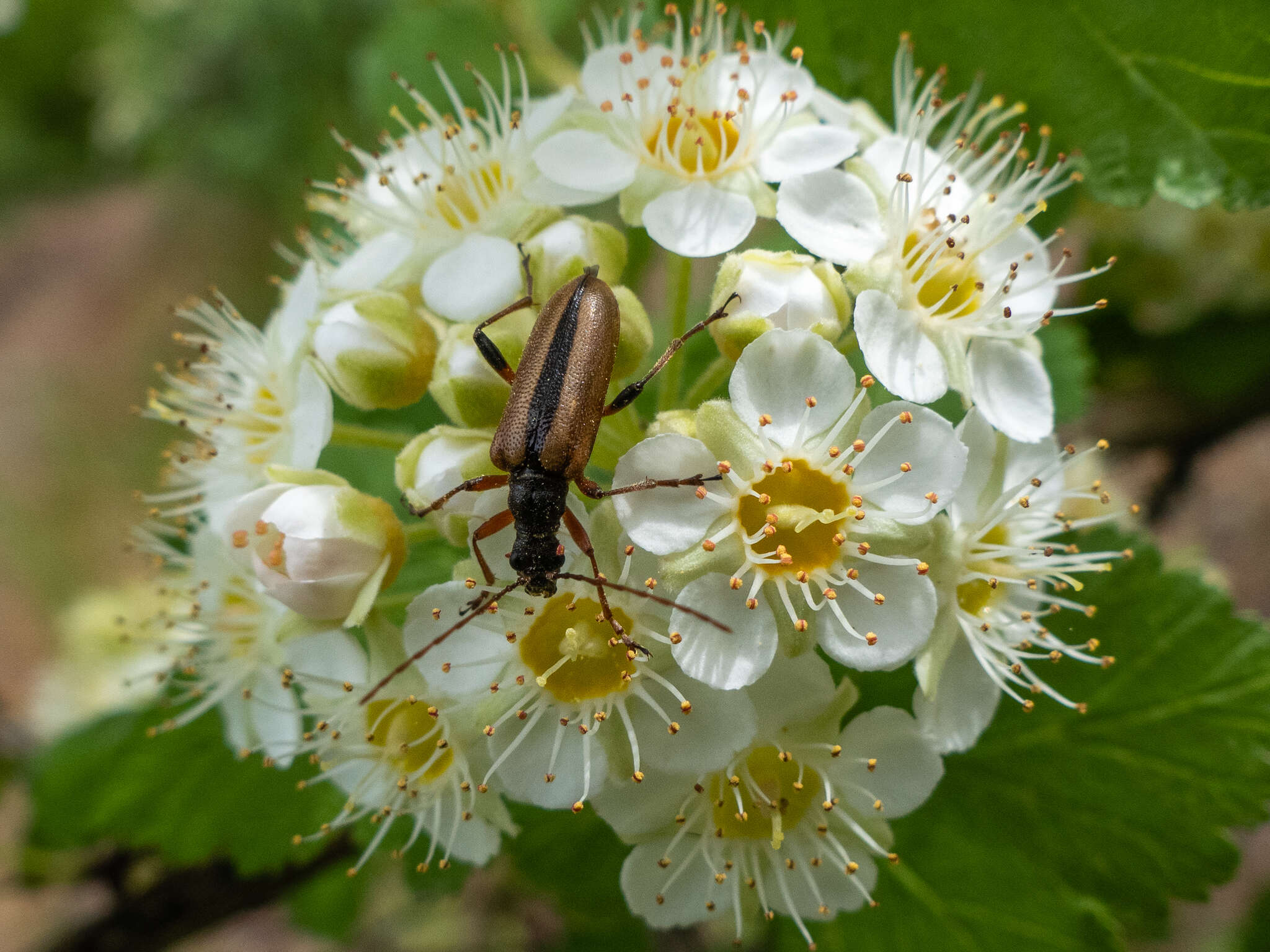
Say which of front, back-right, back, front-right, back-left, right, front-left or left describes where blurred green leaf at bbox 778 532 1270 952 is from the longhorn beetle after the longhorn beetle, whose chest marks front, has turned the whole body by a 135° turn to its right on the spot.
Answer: back-right

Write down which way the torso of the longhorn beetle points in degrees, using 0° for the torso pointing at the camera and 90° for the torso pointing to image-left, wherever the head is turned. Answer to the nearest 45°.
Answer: approximately 0°
